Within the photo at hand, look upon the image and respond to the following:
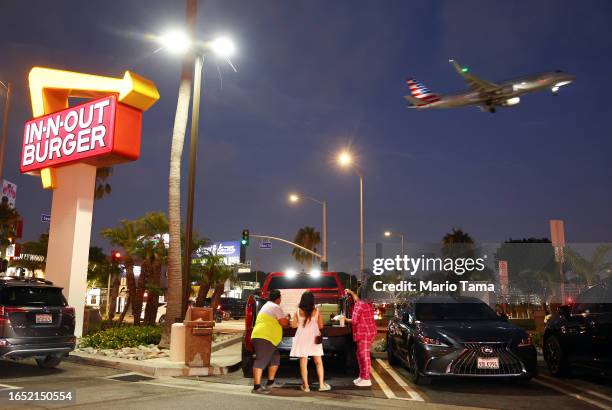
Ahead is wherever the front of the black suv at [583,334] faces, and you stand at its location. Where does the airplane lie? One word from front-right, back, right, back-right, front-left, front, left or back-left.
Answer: back-left

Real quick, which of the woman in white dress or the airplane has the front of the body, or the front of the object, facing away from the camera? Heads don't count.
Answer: the woman in white dress

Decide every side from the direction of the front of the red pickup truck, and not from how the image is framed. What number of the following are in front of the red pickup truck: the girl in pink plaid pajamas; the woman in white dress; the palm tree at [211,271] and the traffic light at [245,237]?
2

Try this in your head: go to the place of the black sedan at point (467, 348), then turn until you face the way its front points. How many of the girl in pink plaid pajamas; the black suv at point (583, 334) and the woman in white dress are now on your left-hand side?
1

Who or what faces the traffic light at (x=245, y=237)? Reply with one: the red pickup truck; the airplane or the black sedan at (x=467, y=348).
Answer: the red pickup truck

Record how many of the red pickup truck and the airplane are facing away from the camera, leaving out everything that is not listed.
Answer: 1

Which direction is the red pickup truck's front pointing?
away from the camera

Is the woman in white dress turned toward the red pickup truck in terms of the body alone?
yes

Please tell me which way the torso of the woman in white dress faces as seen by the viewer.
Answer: away from the camera

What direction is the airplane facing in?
to the viewer's right

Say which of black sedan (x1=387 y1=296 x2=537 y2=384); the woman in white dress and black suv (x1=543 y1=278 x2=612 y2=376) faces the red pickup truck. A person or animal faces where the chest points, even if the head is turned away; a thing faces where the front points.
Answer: the woman in white dress

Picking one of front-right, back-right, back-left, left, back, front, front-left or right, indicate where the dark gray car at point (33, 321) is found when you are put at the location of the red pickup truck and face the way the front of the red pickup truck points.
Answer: left

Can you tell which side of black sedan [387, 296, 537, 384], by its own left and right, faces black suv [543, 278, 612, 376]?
left

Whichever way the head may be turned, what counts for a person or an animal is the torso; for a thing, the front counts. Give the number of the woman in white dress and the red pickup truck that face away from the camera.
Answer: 2

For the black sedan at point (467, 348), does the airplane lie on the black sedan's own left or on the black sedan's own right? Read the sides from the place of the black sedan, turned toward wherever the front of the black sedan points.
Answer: on the black sedan's own left

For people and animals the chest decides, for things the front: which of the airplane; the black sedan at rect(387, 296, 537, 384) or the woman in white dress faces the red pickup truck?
the woman in white dress
